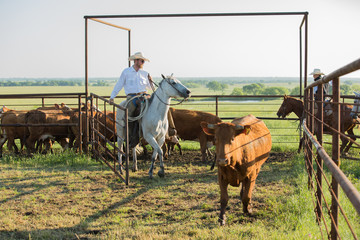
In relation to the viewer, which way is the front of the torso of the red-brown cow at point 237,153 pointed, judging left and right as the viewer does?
facing the viewer and to the left of the viewer

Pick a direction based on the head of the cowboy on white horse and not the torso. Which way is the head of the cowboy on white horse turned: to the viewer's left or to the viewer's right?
to the viewer's right

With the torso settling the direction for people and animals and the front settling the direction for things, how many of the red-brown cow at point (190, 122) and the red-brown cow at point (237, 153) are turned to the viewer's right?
1

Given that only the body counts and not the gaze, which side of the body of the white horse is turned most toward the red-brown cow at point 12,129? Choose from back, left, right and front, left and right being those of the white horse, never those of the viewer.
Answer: back

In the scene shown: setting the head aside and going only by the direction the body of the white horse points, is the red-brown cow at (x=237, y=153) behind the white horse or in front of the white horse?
in front

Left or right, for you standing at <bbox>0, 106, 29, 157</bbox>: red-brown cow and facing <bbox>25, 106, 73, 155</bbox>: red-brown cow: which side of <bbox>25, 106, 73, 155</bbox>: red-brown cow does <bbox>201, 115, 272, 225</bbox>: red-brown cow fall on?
right

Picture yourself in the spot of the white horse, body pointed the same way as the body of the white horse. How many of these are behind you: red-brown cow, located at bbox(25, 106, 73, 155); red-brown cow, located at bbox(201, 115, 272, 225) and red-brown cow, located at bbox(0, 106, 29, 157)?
2

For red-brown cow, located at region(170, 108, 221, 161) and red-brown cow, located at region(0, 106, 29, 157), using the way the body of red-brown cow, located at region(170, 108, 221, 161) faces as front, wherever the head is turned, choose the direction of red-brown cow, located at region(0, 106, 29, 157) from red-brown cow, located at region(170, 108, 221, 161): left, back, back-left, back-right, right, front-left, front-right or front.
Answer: back

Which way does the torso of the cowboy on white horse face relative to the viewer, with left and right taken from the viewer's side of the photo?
facing the viewer and to the right of the viewer

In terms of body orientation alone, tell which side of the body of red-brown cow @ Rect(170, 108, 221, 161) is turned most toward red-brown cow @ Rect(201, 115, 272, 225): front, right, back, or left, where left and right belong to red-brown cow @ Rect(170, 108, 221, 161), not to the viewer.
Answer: right

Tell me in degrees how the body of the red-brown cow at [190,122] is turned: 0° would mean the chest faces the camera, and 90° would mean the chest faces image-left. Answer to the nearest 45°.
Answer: approximately 270°
